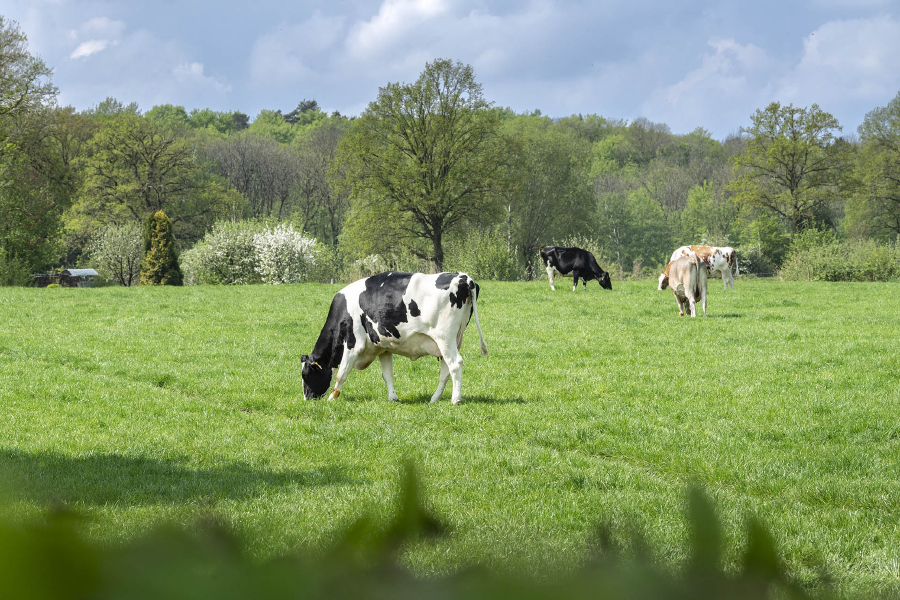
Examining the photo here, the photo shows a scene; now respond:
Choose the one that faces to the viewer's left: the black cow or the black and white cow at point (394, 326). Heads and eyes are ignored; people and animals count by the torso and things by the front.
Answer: the black and white cow

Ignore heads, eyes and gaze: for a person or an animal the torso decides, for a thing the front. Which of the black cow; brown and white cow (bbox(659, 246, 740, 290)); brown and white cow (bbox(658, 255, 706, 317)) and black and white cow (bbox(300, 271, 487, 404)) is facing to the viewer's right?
the black cow

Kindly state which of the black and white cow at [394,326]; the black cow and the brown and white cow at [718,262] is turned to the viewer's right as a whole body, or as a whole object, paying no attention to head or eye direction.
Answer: the black cow

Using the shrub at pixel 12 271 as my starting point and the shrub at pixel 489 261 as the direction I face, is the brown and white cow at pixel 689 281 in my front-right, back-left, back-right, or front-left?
front-right

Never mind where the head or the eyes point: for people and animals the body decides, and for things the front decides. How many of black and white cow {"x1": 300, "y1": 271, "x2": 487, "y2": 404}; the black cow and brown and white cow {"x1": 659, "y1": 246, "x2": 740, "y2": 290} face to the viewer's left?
2

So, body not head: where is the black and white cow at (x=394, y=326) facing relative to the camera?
to the viewer's left

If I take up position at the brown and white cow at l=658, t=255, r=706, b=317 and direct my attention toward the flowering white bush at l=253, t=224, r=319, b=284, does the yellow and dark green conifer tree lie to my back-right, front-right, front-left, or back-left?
front-left

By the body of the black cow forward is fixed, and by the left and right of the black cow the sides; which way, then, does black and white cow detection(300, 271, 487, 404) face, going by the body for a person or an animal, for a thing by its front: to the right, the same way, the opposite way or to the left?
the opposite way

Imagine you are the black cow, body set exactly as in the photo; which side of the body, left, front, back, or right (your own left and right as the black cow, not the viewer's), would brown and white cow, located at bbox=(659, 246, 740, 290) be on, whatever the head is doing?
front

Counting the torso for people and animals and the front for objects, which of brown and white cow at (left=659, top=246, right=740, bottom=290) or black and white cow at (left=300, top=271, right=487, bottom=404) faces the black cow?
the brown and white cow

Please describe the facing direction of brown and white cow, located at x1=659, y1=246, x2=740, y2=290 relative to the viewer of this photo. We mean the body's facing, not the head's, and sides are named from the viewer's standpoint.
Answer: facing to the left of the viewer

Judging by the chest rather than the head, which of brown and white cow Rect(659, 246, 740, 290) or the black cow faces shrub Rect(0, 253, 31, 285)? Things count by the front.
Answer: the brown and white cow

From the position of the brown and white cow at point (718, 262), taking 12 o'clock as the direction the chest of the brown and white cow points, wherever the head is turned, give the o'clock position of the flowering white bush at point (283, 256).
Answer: The flowering white bush is roughly at 1 o'clock from the brown and white cow.

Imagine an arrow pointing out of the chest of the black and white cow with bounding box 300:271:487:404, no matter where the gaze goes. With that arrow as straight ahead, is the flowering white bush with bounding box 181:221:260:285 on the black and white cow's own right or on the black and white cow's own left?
on the black and white cow's own right
